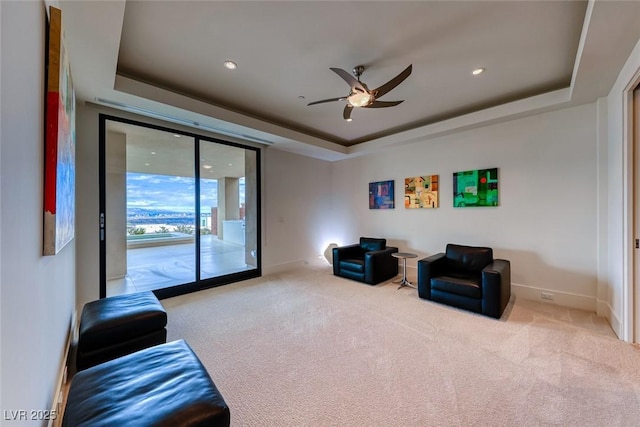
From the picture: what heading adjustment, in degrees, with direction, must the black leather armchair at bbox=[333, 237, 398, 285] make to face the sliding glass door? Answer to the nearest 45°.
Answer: approximately 45° to its right

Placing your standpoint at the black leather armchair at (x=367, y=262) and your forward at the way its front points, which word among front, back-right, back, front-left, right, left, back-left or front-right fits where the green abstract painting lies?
back-left

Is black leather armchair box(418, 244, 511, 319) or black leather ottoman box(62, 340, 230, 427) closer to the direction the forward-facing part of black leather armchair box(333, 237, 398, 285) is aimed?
the black leather ottoman

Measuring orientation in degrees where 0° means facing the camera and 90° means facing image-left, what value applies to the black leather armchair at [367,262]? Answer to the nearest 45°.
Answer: approximately 45°

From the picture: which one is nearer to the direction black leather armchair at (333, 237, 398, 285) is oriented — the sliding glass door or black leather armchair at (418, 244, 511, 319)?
the sliding glass door

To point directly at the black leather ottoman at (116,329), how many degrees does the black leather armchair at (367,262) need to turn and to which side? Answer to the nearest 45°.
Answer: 0° — it already faces it

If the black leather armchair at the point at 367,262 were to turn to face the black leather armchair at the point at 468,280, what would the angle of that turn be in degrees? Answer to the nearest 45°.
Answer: approximately 90° to its left
